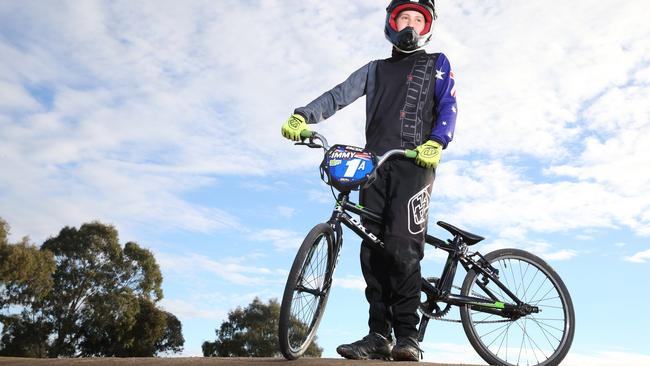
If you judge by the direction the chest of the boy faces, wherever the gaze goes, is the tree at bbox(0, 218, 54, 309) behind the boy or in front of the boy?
behind

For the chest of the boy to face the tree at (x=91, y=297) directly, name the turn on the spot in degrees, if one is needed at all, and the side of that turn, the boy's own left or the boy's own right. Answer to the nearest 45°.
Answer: approximately 135° to the boy's own right

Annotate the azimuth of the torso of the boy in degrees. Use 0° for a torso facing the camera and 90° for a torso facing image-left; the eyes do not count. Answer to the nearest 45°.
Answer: approximately 0°

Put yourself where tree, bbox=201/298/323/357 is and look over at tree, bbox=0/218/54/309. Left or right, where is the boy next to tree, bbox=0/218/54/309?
left

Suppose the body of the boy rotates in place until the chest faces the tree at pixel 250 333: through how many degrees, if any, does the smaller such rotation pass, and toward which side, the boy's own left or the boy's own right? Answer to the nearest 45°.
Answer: approximately 180°
